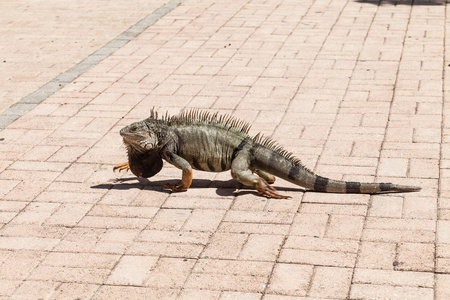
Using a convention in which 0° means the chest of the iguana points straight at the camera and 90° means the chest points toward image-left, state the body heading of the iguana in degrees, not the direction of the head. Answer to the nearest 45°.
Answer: approximately 90°

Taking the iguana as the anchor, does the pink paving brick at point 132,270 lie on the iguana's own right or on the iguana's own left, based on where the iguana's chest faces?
on the iguana's own left
